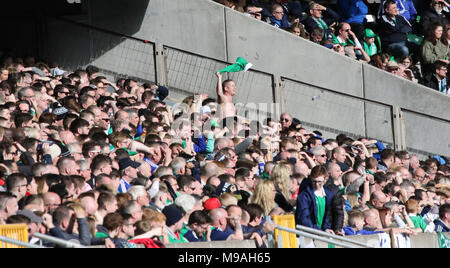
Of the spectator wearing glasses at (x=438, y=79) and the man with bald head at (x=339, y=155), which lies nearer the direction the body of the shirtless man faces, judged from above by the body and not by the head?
the man with bald head

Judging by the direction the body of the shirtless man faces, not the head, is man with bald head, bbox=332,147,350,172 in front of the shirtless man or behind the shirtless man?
in front

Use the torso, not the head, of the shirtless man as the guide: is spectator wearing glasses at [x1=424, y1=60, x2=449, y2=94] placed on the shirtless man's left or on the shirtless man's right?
on the shirtless man's left

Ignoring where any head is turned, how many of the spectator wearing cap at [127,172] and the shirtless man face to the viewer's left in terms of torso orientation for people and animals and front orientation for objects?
0

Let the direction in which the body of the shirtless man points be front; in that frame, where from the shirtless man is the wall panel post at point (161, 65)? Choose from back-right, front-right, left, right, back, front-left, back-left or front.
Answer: back

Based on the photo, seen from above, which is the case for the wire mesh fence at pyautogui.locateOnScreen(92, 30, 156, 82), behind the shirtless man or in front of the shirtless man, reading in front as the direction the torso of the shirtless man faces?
behind

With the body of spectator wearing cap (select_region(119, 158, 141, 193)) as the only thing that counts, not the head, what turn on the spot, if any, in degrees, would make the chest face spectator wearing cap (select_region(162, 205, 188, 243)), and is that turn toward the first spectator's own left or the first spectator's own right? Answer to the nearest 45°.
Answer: approximately 45° to the first spectator's own right

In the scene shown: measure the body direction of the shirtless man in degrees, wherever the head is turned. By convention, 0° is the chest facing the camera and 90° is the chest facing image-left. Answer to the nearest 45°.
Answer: approximately 315°
